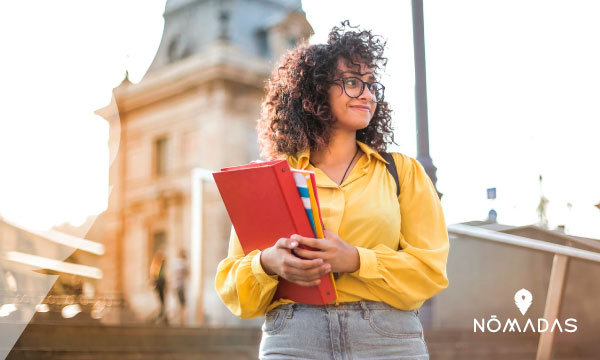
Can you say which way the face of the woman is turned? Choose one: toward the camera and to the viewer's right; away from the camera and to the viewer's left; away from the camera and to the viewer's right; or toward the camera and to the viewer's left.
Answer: toward the camera and to the viewer's right

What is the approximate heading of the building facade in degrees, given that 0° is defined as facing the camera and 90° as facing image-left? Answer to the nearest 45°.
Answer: approximately 45°

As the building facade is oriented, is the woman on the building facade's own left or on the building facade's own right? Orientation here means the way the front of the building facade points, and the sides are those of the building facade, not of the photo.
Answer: on the building facade's own left

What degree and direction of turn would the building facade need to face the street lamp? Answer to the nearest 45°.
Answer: approximately 45° to its left

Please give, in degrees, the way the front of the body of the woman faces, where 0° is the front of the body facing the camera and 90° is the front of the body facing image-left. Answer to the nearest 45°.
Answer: approximately 0°

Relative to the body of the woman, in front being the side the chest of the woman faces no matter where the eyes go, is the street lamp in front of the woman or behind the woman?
behind
